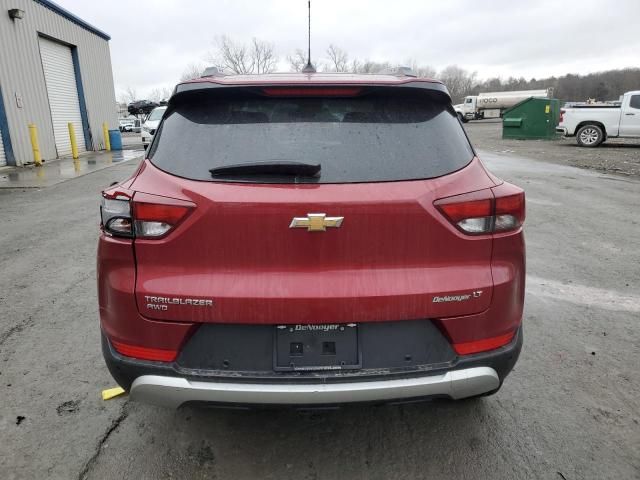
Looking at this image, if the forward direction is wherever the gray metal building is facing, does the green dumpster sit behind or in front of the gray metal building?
in front

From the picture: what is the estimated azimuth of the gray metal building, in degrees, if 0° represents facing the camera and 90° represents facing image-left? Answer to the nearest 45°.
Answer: approximately 315°

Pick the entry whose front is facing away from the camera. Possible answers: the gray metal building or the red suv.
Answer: the red suv

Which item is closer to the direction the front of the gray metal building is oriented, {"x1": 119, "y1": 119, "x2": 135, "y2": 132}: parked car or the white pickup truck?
the white pickup truck

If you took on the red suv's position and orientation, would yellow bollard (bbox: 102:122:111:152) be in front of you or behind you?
in front

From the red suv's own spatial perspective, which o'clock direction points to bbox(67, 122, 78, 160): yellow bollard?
The yellow bollard is roughly at 11 o'clock from the red suv.

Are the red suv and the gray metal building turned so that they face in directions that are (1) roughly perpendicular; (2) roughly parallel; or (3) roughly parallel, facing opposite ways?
roughly perpendicular

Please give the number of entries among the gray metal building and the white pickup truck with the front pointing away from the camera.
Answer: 0

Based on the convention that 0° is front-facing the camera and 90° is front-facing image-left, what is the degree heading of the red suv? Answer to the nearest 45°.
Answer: approximately 180°

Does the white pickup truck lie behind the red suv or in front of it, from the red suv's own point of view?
in front

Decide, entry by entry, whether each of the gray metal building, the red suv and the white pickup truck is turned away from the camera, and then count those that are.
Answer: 1

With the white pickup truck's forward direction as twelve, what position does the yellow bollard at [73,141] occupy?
The yellow bollard is roughly at 5 o'clock from the white pickup truck.

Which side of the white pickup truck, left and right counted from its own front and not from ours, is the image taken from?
right
